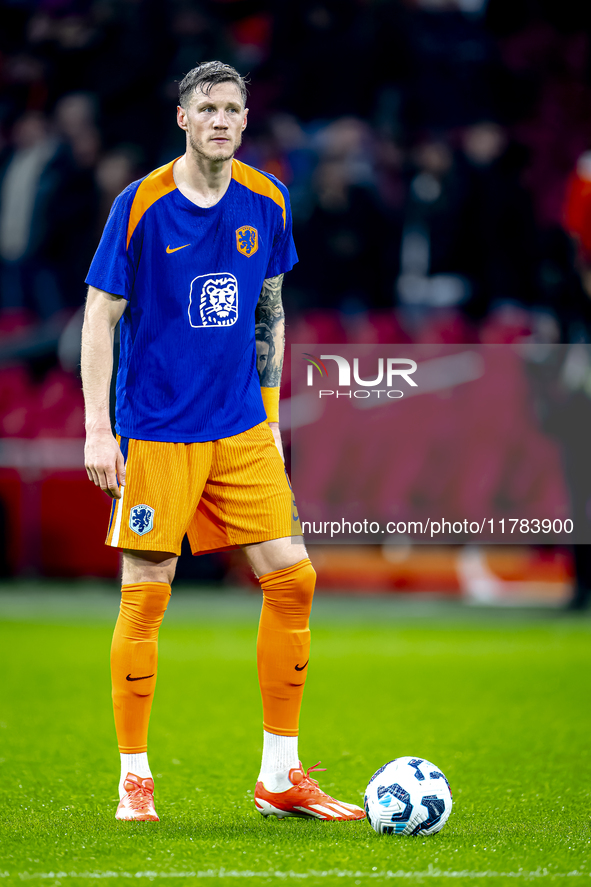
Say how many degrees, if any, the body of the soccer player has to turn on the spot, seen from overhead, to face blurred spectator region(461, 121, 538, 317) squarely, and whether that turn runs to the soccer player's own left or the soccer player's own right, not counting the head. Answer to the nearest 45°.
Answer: approximately 135° to the soccer player's own left

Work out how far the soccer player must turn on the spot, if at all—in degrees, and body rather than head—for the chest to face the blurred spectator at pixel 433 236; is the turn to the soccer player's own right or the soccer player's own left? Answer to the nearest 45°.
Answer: approximately 135° to the soccer player's own left

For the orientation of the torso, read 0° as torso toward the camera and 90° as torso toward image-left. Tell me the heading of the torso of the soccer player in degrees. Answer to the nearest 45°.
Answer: approximately 315°

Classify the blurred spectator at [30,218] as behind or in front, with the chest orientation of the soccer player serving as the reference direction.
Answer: behind
